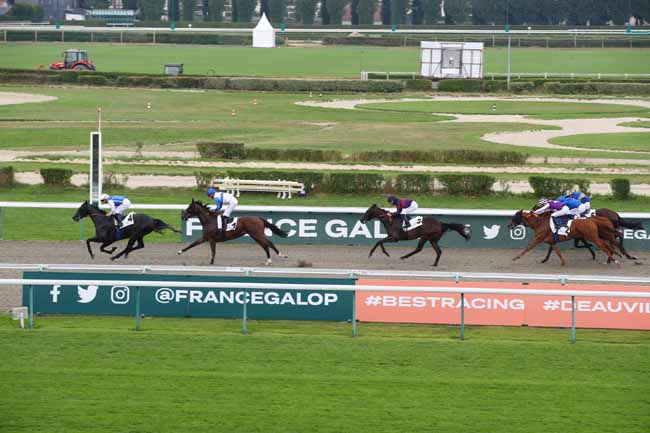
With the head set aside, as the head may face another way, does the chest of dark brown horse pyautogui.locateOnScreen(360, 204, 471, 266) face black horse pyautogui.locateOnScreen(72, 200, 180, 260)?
yes

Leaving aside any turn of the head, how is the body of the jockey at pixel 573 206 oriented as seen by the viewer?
to the viewer's left

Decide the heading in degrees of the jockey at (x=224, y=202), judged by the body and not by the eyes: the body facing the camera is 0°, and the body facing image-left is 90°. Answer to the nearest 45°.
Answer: approximately 90°

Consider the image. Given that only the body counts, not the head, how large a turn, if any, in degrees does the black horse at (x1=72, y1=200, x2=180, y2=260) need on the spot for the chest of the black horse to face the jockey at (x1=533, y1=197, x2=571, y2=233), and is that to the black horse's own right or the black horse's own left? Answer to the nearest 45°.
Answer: approximately 180°

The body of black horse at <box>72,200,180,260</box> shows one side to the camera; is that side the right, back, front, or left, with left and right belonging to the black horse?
left

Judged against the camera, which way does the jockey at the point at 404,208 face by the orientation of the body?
to the viewer's left

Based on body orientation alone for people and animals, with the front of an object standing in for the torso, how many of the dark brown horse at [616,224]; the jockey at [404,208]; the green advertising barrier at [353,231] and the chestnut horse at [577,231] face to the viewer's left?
3

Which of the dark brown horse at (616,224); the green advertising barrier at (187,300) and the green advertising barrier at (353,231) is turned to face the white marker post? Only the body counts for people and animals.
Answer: the dark brown horse

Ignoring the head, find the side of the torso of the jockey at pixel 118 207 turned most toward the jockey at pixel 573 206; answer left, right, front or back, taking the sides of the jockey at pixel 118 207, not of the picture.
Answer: back

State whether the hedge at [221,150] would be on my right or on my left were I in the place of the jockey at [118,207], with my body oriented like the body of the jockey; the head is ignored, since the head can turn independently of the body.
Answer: on my right

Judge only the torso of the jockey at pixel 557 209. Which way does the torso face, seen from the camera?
to the viewer's left

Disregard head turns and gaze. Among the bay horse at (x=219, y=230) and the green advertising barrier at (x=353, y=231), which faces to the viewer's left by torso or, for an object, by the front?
the bay horse

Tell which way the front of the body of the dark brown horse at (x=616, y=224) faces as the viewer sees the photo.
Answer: to the viewer's left
